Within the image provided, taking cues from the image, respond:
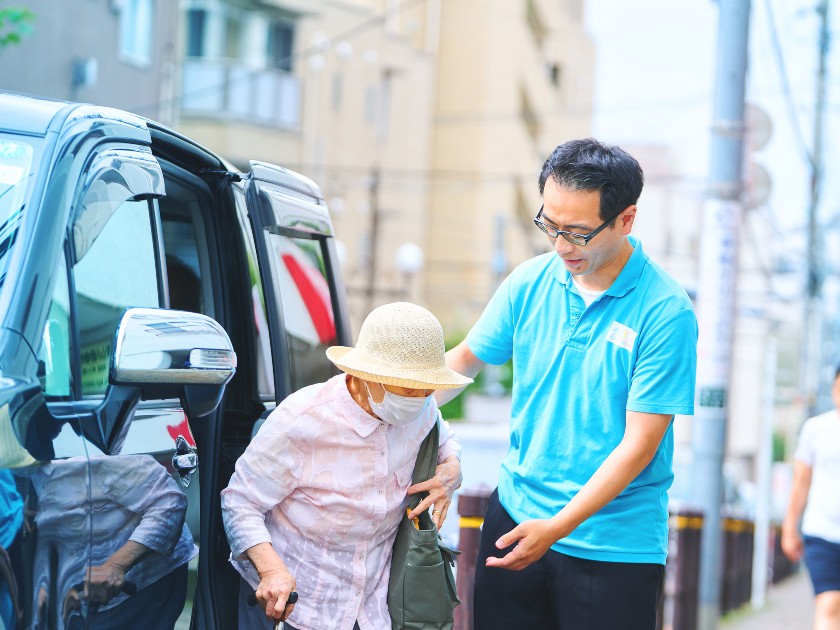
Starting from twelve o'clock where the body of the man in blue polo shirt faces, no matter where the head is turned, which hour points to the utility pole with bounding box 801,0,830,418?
The utility pole is roughly at 5 o'clock from the man in blue polo shirt.

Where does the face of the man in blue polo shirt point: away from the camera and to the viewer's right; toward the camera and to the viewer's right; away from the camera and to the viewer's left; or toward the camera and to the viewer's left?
toward the camera and to the viewer's left

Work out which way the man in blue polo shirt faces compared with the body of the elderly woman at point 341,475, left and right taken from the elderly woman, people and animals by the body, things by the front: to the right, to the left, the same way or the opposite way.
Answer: to the right

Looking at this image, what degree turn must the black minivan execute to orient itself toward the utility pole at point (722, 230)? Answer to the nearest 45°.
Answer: approximately 180°

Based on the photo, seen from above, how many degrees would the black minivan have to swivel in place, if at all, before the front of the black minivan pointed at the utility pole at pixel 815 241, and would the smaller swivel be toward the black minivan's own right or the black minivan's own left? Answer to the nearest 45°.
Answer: approximately 180°

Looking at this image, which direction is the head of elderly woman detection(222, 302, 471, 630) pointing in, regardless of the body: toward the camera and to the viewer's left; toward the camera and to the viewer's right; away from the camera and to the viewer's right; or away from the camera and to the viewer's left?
toward the camera and to the viewer's right

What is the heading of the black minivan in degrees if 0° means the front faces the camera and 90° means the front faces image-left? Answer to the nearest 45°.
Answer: approximately 45°

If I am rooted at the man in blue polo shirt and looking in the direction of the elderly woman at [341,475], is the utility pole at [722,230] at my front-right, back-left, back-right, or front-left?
back-right

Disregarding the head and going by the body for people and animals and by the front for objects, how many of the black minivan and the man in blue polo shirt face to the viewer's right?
0

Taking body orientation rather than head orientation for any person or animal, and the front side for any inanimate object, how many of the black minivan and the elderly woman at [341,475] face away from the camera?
0
